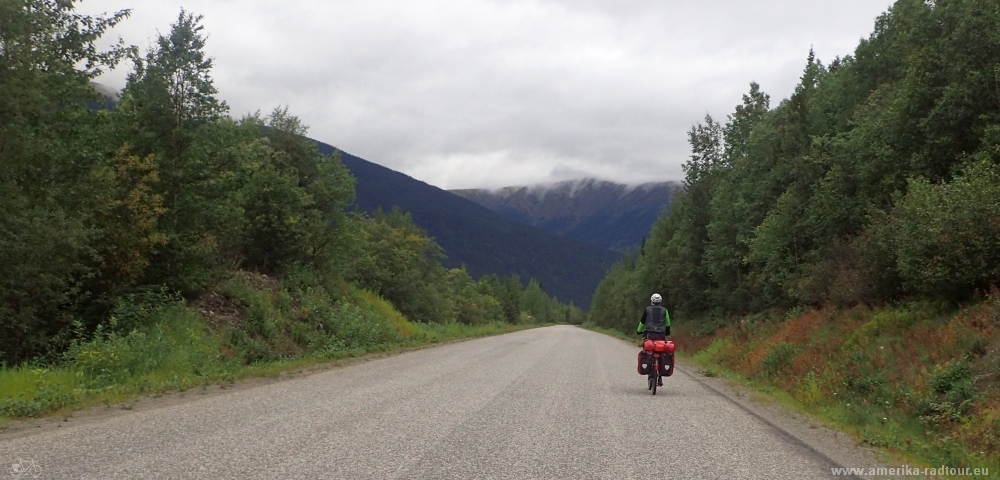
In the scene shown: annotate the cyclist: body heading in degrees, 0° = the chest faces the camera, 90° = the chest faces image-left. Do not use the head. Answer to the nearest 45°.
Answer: approximately 180°

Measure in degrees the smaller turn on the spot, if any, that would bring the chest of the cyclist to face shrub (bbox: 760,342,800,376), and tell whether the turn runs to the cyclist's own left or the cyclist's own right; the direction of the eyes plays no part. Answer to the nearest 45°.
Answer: approximately 45° to the cyclist's own right
